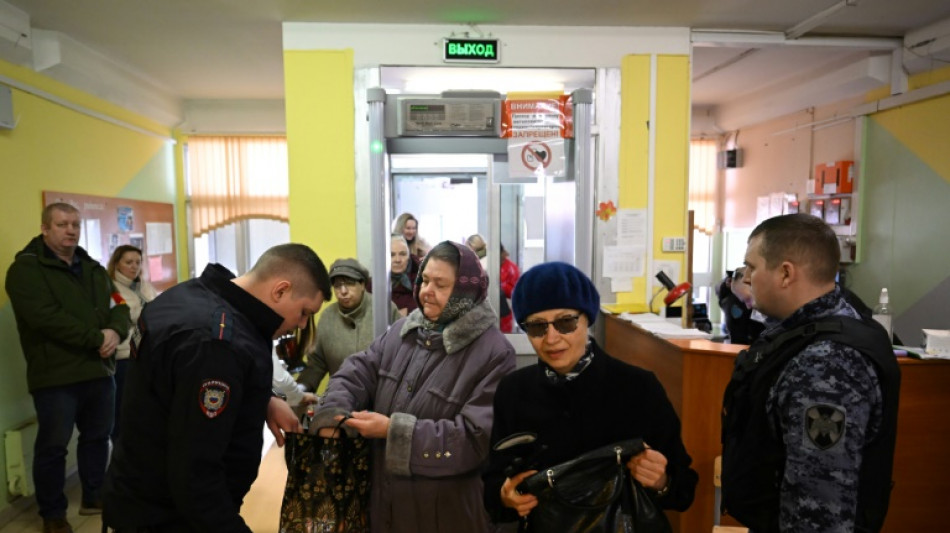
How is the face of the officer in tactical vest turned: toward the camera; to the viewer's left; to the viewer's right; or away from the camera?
to the viewer's left

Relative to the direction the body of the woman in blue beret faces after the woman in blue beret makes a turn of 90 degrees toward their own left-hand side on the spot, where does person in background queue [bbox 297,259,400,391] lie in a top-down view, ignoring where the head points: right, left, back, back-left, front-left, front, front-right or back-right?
back-left

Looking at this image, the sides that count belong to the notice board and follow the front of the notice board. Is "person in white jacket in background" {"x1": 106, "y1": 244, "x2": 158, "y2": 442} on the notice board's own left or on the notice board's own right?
on the notice board's own right

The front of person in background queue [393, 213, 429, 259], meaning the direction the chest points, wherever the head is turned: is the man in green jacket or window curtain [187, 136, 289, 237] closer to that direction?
the man in green jacket

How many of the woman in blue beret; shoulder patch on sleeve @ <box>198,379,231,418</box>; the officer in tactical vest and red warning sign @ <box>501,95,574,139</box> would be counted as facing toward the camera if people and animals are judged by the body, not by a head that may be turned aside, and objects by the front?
3

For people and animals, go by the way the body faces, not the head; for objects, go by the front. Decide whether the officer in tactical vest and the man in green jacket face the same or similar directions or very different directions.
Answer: very different directions

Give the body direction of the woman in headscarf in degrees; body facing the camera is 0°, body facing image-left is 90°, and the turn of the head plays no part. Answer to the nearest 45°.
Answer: approximately 45°

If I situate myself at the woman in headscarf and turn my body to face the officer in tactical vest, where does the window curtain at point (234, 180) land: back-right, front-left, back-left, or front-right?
back-left

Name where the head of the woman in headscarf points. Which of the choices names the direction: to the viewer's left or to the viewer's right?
to the viewer's left

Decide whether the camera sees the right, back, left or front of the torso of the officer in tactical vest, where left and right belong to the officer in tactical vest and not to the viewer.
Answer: left
